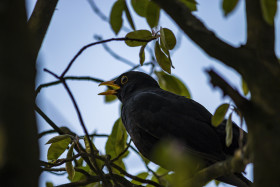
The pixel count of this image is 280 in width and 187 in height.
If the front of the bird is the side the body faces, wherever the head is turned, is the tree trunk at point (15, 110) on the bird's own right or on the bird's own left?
on the bird's own left

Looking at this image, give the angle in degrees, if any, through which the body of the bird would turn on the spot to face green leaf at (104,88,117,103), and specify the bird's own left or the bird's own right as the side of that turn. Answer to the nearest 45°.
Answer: approximately 45° to the bird's own right

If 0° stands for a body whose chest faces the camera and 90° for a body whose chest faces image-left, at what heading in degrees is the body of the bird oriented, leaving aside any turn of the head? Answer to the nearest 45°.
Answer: approximately 90°
